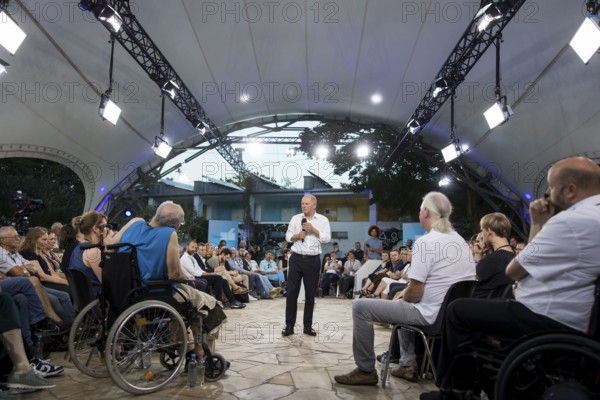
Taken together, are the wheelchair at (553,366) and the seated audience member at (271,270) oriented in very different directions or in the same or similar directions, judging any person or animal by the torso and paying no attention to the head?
very different directions

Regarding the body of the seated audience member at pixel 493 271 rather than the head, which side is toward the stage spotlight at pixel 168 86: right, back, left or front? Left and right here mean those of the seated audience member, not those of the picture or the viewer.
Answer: front

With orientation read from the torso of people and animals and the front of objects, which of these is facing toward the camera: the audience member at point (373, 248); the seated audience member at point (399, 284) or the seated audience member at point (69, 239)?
the audience member at point (373, 248)

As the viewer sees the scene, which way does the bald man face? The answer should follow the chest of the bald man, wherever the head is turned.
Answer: to the viewer's left

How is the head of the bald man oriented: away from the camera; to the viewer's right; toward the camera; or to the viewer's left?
to the viewer's left

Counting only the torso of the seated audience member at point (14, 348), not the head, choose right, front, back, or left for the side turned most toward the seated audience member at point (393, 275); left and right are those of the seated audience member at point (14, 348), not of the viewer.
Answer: front

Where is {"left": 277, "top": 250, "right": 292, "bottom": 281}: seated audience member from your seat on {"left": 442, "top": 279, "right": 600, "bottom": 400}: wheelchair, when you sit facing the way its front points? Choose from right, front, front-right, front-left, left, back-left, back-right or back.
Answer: front-right

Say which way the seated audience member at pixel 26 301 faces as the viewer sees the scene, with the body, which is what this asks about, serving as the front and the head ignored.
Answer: to the viewer's right

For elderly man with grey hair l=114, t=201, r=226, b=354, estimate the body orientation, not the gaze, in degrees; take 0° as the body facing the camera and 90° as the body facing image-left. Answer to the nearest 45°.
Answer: approximately 225°

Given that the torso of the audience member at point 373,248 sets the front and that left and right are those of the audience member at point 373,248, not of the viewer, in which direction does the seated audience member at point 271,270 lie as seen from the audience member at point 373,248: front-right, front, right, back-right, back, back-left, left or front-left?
right

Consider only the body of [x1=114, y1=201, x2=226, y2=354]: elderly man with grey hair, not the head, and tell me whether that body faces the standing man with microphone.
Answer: yes

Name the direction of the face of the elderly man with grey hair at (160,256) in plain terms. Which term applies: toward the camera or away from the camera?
away from the camera

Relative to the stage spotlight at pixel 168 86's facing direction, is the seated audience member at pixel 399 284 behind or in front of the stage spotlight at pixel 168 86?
in front

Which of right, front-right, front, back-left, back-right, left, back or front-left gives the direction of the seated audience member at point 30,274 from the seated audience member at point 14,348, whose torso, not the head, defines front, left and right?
left
